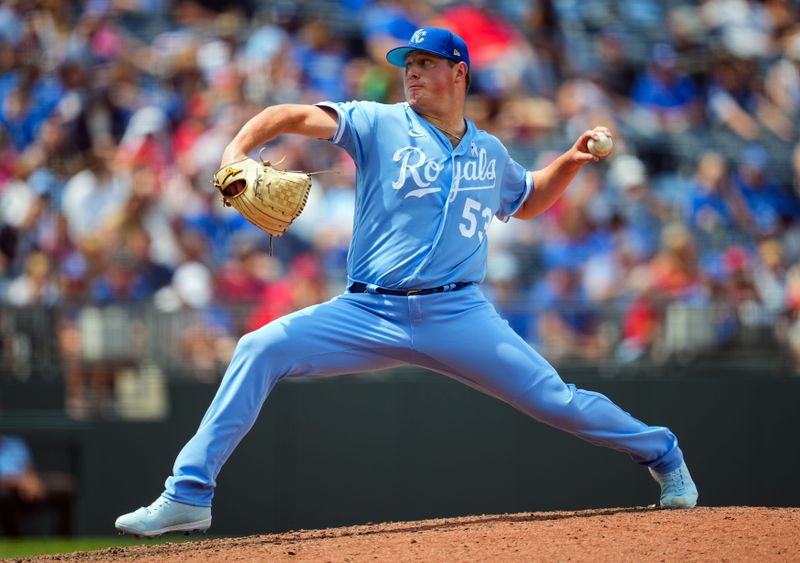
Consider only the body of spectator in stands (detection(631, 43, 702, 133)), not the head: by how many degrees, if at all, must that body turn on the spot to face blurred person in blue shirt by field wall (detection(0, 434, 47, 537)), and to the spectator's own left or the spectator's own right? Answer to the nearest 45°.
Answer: approximately 45° to the spectator's own right

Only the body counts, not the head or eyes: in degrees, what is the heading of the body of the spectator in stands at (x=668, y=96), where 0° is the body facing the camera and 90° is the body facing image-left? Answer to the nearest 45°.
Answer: approximately 0°

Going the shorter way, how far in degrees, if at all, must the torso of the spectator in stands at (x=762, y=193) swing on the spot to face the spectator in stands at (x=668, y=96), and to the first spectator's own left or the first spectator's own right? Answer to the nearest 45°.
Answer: approximately 135° to the first spectator's own right

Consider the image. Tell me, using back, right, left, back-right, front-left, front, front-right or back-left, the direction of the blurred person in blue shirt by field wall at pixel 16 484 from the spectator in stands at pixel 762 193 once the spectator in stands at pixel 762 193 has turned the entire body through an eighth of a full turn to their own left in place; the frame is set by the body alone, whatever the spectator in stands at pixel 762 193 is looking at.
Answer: right

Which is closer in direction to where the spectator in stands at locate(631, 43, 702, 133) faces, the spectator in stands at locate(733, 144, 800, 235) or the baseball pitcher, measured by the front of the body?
the baseball pitcher

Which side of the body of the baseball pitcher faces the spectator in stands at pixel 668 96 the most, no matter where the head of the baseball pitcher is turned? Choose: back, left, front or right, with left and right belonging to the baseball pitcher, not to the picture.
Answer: back

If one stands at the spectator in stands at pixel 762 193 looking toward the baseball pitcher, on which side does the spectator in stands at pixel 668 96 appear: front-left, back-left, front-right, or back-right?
back-right

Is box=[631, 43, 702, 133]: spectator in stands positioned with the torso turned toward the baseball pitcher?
yes
